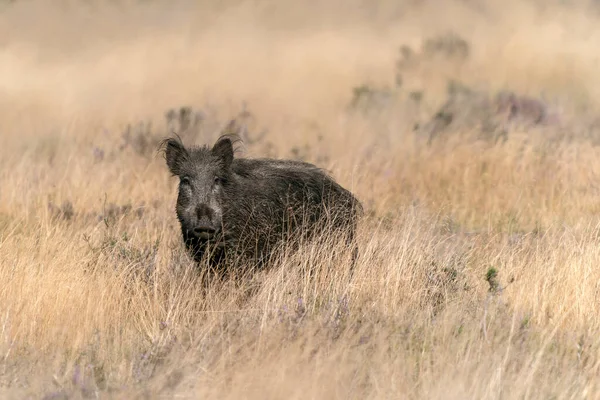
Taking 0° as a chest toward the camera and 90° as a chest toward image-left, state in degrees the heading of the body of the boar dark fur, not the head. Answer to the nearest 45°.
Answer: approximately 45°
